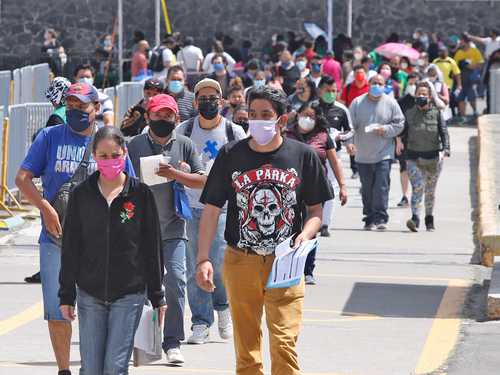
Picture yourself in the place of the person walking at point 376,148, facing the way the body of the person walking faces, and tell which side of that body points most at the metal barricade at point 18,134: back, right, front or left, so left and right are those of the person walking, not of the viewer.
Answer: right

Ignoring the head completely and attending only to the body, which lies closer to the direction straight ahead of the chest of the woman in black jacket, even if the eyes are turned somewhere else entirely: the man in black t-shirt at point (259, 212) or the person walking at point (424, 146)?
the man in black t-shirt

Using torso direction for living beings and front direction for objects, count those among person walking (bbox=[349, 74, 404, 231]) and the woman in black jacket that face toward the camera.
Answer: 2
